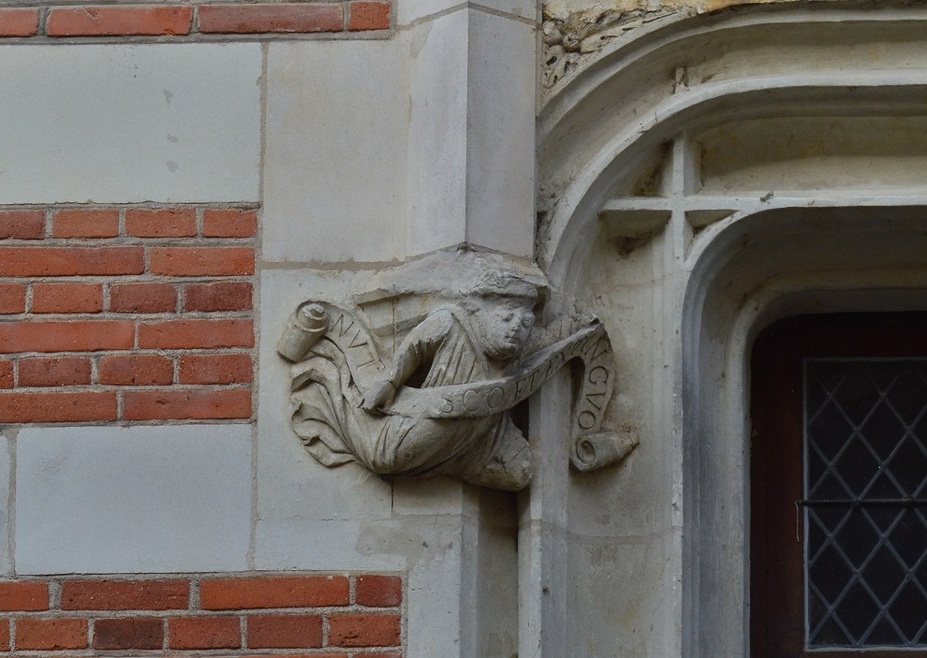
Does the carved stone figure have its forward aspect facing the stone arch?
no

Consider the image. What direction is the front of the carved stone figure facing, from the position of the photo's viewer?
facing the viewer and to the right of the viewer

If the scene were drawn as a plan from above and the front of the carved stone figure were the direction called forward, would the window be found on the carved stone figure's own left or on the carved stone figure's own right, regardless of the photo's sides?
on the carved stone figure's own left
